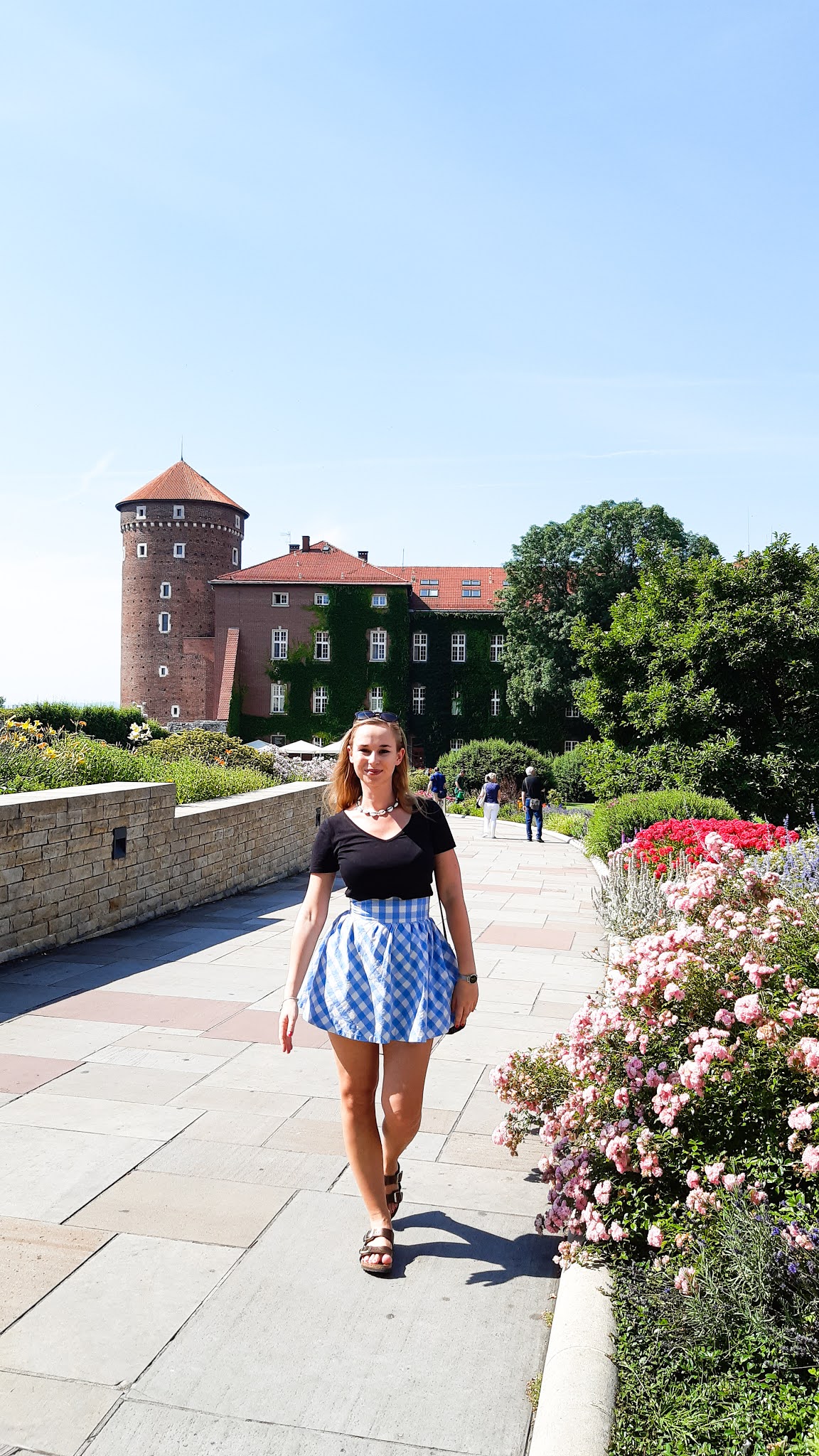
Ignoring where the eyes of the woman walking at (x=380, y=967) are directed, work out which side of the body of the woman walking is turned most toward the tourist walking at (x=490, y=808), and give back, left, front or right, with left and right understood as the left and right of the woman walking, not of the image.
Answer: back

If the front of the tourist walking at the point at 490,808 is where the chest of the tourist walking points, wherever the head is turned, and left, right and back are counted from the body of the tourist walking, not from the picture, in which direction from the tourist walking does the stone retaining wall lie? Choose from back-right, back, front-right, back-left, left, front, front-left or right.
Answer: back

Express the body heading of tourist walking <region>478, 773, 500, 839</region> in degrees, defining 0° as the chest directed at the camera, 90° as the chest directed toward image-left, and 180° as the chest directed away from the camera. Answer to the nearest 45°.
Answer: approximately 180°

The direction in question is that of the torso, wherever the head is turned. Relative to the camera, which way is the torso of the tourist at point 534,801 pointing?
away from the camera

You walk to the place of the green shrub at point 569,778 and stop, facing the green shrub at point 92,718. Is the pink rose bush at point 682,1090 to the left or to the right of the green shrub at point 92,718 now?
left

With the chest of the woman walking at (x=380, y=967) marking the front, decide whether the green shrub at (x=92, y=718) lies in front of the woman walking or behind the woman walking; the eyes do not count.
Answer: behind

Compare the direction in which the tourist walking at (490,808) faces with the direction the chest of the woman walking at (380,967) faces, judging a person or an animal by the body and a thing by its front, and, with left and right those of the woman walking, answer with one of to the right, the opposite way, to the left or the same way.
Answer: the opposite way

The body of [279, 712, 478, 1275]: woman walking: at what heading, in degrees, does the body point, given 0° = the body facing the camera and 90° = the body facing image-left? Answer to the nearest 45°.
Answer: approximately 0°
